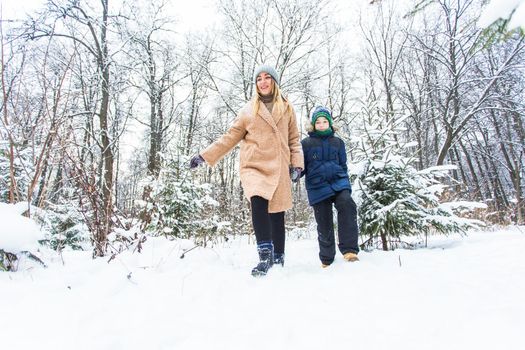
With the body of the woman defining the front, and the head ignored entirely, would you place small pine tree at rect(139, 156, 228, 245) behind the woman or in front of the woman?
behind

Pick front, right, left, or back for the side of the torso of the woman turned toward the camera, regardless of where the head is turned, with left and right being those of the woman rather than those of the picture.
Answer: front

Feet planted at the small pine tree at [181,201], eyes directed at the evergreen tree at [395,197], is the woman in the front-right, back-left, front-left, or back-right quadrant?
front-right

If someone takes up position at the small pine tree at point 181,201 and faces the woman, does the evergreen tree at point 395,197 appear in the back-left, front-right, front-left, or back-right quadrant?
front-left

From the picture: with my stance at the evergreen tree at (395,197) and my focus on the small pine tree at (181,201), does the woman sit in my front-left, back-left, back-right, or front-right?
front-left

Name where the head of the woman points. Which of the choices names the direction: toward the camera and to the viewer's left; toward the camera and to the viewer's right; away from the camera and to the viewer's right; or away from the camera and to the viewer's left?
toward the camera and to the viewer's right

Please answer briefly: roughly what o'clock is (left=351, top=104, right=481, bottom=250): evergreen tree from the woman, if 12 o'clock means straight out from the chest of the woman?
The evergreen tree is roughly at 8 o'clock from the woman.
